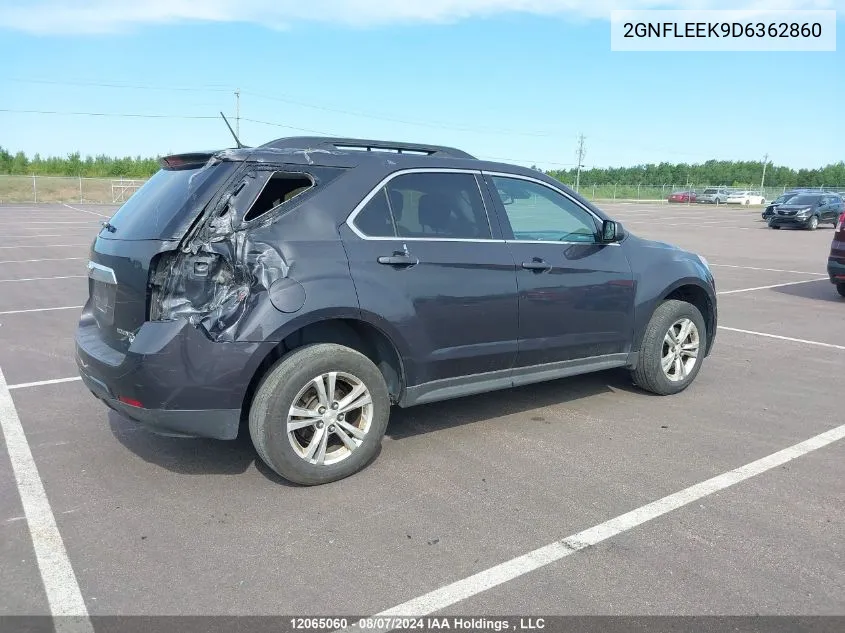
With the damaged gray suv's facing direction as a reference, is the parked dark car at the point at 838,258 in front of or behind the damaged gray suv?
in front

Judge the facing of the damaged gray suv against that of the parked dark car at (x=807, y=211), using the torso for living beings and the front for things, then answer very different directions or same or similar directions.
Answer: very different directions

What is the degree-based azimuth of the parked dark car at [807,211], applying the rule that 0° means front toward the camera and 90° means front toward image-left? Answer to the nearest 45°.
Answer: approximately 45°

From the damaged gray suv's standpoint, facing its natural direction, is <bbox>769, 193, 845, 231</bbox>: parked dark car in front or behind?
in front

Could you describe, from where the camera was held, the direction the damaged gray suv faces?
facing away from the viewer and to the right of the viewer

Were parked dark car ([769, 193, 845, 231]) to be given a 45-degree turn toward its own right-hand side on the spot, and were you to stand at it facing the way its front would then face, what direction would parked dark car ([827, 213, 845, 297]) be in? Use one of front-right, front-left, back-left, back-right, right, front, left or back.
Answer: left

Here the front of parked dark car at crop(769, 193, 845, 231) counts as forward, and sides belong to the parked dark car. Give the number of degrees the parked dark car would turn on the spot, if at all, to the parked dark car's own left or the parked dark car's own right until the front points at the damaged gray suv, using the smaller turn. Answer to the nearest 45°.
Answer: approximately 45° to the parked dark car's own left
